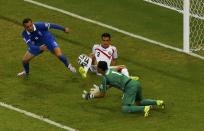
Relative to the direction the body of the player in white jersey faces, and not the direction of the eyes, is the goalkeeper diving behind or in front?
in front

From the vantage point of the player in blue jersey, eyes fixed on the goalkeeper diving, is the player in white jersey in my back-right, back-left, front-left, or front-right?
front-left

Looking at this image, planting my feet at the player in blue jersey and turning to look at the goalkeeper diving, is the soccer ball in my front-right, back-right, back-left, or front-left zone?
front-left

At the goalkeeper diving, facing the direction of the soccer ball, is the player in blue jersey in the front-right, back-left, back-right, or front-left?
front-left

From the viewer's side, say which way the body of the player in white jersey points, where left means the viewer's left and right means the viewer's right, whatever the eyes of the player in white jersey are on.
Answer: facing the viewer

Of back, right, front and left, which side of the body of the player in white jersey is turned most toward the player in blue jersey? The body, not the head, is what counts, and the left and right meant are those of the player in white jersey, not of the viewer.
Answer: right

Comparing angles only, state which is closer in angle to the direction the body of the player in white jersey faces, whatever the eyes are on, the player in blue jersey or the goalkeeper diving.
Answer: the goalkeeper diving

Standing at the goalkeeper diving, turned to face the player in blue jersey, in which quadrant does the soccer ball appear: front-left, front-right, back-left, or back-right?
front-right
